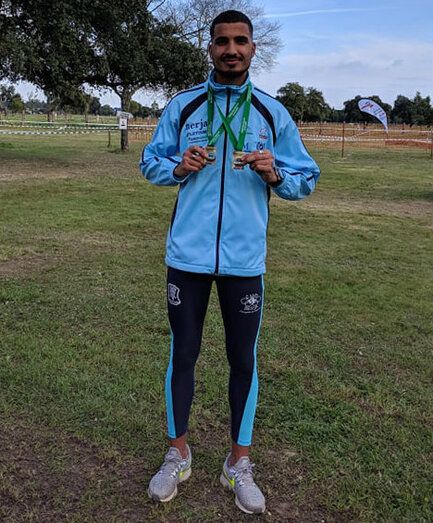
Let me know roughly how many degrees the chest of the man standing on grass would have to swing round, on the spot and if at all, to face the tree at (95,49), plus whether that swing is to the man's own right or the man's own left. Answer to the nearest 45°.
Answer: approximately 180°

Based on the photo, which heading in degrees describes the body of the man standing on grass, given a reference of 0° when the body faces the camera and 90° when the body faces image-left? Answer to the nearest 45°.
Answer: approximately 0°
